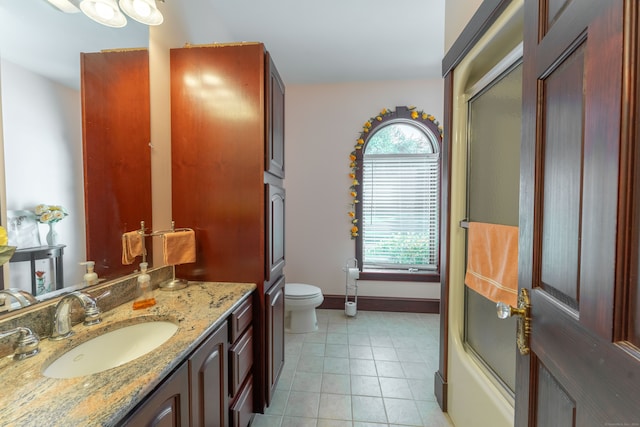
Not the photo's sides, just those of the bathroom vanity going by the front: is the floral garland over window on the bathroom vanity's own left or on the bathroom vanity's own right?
on the bathroom vanity's own left

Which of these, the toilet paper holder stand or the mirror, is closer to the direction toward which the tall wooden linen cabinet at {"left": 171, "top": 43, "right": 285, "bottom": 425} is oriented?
the toilet paper holder stand

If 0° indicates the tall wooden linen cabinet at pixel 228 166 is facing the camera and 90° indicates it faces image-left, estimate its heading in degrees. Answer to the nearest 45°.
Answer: approximately 270°

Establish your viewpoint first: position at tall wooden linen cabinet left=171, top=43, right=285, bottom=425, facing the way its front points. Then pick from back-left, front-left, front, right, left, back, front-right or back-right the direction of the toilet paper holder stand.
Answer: front-left

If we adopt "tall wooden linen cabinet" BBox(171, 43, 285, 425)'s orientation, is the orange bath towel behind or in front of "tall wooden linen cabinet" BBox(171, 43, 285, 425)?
in front

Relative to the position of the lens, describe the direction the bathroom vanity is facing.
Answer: facing the viewer and to the right of the viewer
